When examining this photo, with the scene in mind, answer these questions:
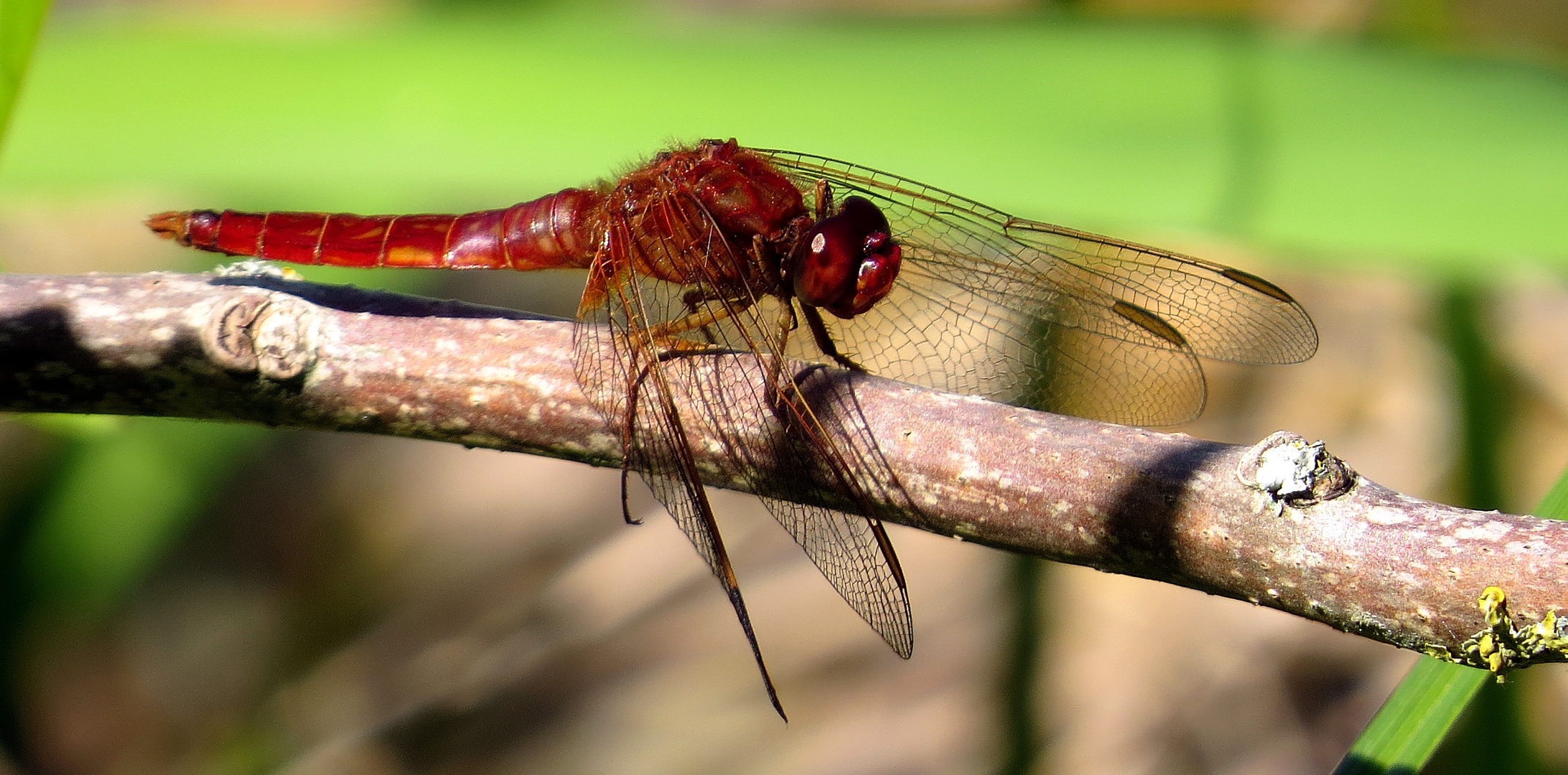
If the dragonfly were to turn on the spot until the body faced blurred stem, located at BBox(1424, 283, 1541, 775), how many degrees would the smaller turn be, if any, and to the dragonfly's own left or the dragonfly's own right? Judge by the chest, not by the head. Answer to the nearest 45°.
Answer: approximately 45° to the dragonfly's own left

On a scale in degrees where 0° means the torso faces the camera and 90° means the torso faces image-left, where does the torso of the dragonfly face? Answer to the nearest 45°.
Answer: approximately 315°
